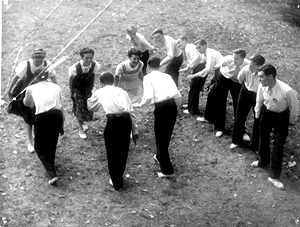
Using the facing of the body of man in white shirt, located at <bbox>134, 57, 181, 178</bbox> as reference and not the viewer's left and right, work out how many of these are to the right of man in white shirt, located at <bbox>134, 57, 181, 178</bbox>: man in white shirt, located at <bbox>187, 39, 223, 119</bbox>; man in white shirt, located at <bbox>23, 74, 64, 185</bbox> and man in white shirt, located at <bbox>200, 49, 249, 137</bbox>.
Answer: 2

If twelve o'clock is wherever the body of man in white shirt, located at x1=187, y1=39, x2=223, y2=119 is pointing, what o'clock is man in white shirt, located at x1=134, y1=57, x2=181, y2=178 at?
man in white shirt, located at x1=134, y1=57, x2=181, y2=178 is roughly at 10 o'clock from man in white shirt, located at x1=187, y1=39, x2=223, y2=119.

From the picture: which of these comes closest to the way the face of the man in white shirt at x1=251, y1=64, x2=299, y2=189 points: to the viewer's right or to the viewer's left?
to the viewer's left

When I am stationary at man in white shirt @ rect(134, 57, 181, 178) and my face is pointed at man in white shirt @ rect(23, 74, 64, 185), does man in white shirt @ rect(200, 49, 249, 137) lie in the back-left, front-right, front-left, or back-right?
back-right

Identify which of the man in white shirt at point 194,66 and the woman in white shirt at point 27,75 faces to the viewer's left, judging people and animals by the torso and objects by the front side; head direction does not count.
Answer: the man in white shirt at point 194,66

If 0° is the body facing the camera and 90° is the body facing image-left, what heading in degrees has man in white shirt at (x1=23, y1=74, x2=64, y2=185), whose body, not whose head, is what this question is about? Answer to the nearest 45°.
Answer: approximately 180°

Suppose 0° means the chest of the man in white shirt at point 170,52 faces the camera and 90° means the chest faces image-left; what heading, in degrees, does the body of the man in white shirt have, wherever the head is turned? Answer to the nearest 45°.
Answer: approximately 45°

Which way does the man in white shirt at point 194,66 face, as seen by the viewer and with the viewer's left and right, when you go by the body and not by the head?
facing to the left of the viewer

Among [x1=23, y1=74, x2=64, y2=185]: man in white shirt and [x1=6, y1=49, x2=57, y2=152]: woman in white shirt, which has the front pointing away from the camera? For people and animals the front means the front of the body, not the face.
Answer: [x1=23, y1=74, x2=64, y2=185]: man in white shirt

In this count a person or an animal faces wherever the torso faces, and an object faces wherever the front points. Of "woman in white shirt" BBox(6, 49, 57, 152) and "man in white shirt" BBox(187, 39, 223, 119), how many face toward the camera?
1

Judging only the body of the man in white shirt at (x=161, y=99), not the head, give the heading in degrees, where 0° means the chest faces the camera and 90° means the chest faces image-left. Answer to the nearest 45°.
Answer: approximately 135°

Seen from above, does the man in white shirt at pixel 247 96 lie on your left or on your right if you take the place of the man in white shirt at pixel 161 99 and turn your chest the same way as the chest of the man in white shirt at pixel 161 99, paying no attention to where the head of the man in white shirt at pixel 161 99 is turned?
on your right
